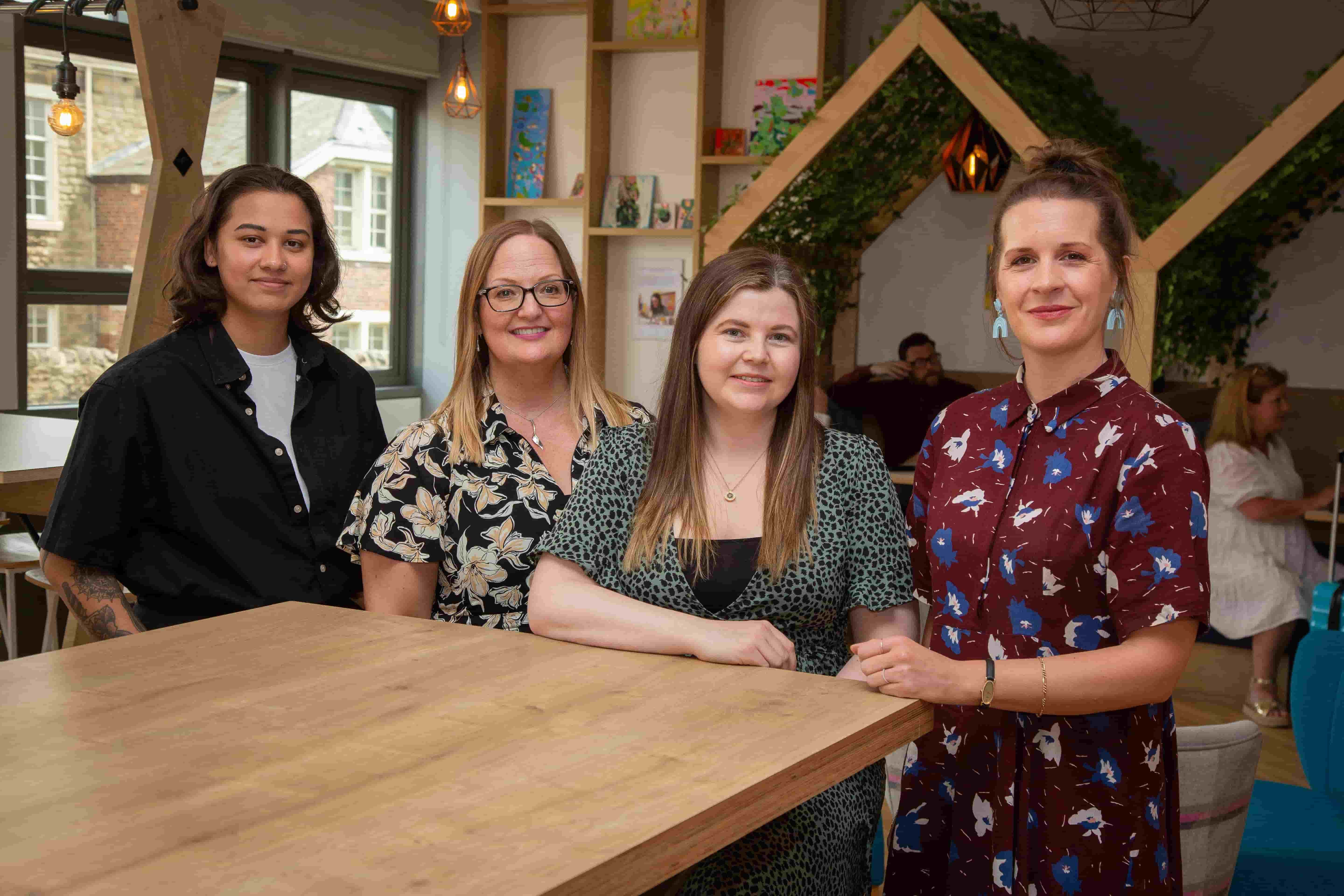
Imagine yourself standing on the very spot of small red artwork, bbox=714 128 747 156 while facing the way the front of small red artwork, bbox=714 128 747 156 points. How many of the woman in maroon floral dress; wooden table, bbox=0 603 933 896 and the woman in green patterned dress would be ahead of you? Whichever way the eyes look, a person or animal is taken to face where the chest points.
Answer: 3

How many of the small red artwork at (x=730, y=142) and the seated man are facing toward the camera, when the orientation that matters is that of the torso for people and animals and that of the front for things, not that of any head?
2

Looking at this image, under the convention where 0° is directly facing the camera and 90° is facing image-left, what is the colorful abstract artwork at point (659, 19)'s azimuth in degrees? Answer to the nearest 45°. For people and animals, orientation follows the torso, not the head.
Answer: approximately 0°

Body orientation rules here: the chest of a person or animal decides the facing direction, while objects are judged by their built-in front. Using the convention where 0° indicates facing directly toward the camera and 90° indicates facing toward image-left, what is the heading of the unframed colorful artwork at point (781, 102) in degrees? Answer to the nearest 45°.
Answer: approximately 0°

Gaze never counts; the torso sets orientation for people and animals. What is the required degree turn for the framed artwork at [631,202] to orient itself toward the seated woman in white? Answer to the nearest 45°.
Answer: approximately 45° to its left

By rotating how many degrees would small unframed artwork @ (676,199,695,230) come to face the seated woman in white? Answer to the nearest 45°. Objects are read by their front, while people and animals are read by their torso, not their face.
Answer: approximately 45° to its left
